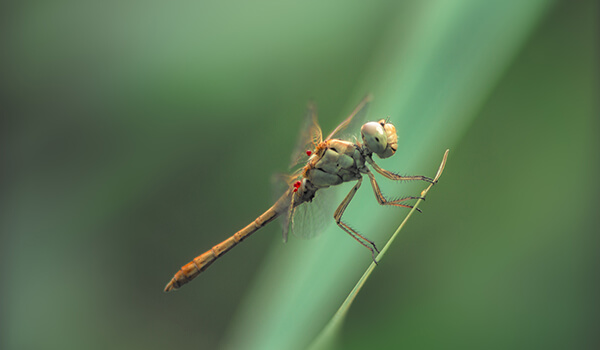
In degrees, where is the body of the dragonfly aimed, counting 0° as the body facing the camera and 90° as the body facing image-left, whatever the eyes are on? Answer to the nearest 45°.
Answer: approximately 270°
